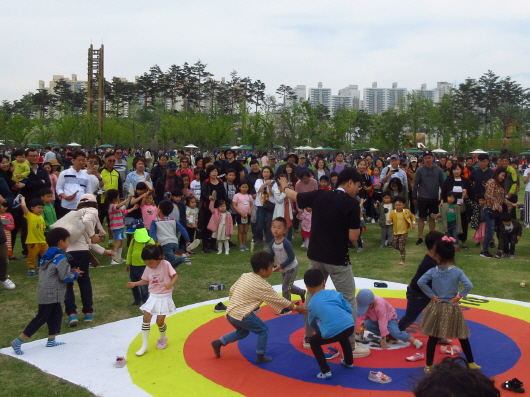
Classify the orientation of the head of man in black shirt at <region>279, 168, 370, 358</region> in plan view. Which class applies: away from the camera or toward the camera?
away from the camera

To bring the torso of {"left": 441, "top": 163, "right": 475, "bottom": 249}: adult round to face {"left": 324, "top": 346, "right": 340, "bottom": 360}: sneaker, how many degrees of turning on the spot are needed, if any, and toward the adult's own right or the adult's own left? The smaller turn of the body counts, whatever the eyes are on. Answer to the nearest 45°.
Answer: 0° — they already face it

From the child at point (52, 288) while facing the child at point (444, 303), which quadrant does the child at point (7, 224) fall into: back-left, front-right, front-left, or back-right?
back-left

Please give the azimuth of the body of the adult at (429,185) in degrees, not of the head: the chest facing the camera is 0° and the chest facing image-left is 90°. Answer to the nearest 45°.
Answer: approximately 0°

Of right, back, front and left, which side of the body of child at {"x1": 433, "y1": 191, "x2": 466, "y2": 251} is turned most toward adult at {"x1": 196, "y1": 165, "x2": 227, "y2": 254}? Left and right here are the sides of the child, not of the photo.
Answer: right

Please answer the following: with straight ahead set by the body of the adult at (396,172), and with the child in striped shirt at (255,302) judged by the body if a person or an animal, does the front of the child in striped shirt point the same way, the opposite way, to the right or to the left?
to the left

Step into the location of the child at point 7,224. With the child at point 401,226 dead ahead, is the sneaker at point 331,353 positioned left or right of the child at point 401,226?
right

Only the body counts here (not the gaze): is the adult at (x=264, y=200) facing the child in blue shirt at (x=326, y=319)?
yes
